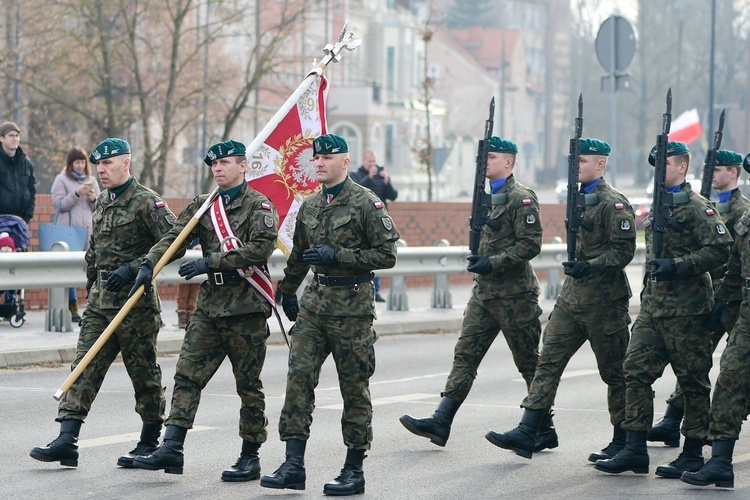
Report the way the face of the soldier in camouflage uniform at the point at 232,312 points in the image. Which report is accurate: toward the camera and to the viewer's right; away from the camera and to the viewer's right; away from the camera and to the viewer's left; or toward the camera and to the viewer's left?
toward the camera and to the viewer's left

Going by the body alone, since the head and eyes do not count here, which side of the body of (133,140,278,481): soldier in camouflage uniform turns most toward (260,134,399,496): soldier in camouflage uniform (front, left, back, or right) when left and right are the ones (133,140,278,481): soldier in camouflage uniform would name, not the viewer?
left

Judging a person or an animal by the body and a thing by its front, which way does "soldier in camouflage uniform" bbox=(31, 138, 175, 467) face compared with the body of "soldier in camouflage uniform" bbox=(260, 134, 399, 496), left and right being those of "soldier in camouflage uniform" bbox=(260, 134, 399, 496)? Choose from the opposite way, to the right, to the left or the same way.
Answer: the same way

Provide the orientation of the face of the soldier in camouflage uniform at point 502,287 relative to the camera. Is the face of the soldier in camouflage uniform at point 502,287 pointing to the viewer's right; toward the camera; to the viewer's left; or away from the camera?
to the viewer's left

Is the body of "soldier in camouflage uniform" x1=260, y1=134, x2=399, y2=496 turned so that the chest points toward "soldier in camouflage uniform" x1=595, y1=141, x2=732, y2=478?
no

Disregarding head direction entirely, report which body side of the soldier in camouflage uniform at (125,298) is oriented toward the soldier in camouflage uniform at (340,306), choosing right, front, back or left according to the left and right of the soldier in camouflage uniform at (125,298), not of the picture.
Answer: left

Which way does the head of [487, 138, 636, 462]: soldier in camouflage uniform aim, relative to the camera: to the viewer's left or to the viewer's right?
to the viewer's left

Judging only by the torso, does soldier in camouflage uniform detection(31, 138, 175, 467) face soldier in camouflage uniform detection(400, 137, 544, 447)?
no

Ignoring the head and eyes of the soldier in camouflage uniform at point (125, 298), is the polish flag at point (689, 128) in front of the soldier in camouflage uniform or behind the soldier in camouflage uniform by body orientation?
behind

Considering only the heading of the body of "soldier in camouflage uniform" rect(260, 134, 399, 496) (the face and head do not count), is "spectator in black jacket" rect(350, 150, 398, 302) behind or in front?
behind

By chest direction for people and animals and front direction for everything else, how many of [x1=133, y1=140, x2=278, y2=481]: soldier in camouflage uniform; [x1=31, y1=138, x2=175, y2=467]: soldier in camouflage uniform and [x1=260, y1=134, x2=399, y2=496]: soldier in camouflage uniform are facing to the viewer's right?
0

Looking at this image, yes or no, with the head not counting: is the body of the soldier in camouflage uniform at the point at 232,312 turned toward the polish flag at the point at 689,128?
no

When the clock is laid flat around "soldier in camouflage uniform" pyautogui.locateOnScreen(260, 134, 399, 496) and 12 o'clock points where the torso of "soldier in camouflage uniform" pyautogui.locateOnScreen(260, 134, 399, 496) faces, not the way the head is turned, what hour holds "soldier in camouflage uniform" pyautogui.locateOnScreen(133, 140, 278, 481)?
"soldier in camouflage uniform" pyautogui.locateOnScreen(133, 140, 278, 481) is roughly at 2 o'clock from "soldier in camouflage uniform" pyautogui.locateOnScreen(260, 134, 399, 496).

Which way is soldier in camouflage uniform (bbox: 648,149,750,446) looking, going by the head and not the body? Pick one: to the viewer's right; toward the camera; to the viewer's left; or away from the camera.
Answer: to the viewer's left

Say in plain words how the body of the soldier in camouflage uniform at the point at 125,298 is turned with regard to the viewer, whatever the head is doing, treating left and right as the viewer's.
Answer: facing the viewer and to the left of the viewer
